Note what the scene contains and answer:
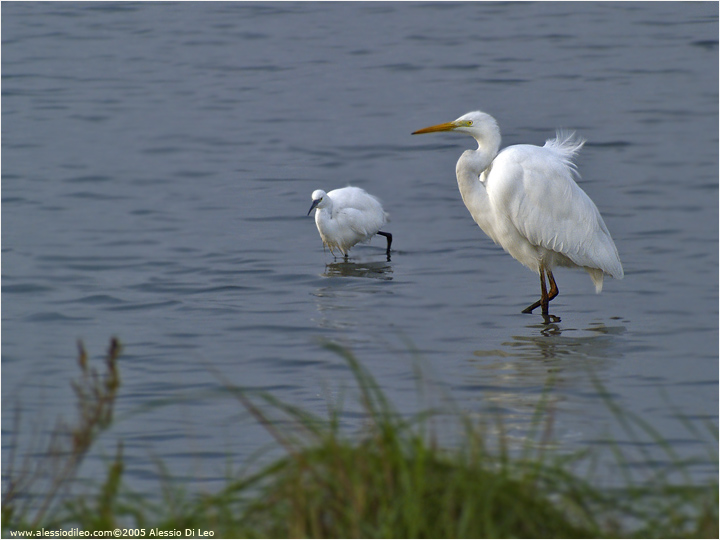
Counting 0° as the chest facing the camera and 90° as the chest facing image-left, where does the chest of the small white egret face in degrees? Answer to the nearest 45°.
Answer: approximately 45°

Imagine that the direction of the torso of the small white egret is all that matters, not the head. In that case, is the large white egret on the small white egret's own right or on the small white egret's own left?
on the small white egret's own left

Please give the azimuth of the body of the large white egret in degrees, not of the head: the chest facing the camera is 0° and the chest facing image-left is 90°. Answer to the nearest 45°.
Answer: approximately 90°

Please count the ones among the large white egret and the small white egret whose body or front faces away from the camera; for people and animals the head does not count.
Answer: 0

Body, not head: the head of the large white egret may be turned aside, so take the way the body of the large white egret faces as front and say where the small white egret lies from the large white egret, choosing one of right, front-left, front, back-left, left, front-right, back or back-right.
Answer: front-right
